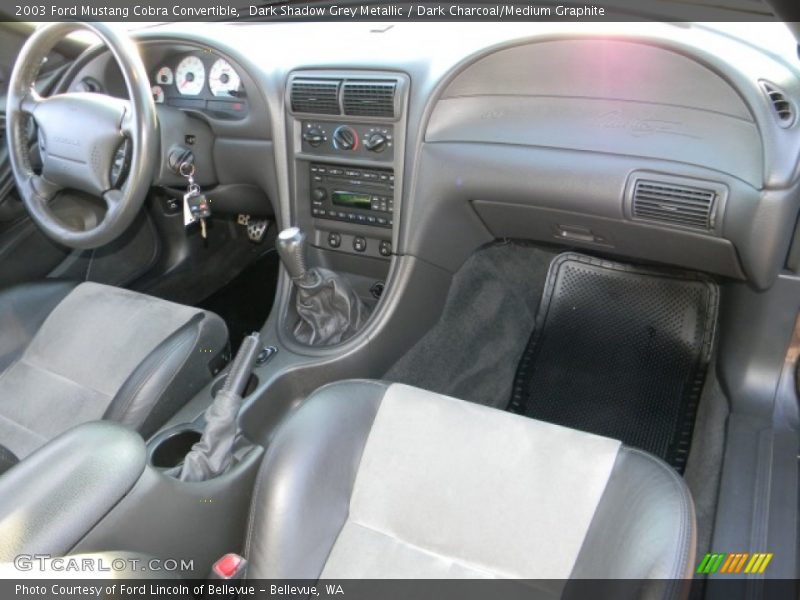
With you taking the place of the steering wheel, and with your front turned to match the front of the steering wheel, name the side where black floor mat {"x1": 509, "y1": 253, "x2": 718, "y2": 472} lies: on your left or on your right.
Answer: on your left

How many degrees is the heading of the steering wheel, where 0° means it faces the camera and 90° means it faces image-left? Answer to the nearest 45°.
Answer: approximately 45°

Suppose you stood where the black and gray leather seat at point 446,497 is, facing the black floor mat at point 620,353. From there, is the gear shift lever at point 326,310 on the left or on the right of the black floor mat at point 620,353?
left

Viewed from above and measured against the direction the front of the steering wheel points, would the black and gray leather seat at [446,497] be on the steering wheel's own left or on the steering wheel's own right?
on the steering wheel's own left

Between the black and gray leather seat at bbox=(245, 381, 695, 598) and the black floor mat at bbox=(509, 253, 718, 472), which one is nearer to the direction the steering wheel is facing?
the black and gray leather seat

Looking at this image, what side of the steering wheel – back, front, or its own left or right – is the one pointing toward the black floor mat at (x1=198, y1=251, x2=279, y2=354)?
back
